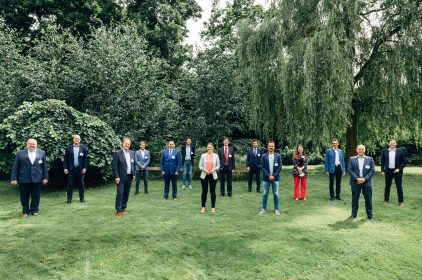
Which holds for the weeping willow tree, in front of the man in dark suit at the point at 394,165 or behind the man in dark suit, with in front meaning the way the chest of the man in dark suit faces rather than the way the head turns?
behind

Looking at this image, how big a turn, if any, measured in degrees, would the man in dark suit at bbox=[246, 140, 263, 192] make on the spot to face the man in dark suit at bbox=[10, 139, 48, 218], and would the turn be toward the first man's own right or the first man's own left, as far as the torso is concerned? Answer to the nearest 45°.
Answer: approximately 45° to the first man's own right

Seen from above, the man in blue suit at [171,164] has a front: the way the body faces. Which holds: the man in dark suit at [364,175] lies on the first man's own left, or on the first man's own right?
on the first man's own left

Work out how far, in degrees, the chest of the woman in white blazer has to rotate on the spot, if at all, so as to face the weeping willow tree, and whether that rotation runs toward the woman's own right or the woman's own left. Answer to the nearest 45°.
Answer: approximately 135° to the woman's own left

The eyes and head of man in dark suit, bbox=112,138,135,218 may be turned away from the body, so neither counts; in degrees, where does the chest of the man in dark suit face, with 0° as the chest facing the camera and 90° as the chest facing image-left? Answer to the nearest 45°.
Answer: approximately 315°

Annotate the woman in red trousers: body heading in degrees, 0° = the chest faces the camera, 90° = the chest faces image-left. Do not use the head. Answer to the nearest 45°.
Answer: approximately 0°

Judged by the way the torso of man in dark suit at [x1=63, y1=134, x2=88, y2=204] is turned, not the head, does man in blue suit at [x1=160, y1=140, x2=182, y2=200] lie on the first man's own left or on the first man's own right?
on the first man's own left

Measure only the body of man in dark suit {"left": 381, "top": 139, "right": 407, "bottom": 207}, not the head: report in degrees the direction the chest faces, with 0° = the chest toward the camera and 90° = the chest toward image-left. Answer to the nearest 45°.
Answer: approximately 0°

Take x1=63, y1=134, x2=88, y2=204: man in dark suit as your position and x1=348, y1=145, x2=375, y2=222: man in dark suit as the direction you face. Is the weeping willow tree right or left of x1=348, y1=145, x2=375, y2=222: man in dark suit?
left
